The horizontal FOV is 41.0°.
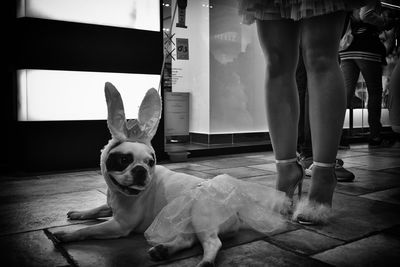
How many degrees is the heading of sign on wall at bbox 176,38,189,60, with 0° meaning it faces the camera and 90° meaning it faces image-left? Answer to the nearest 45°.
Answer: approximately 0°

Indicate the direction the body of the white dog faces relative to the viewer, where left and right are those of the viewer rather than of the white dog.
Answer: facing to the left of the viewer
